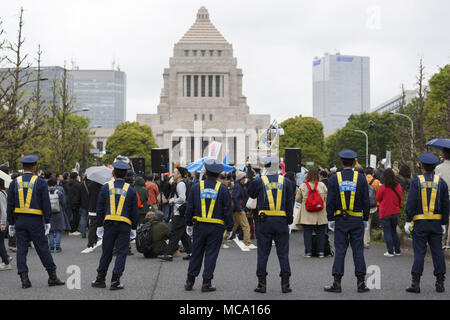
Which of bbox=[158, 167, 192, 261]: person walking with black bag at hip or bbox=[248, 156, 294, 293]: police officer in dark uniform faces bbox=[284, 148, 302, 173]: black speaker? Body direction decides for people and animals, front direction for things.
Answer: the police officer in dark uniform

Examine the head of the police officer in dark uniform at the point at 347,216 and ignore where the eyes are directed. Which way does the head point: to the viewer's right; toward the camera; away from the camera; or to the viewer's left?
away from the camera

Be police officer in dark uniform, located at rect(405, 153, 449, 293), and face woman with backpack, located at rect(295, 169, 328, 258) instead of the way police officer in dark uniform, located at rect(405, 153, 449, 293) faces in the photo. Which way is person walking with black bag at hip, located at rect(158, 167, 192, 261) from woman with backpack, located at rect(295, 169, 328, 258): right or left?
left

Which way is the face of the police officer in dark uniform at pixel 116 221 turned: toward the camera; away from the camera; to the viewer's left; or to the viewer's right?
away from the camera

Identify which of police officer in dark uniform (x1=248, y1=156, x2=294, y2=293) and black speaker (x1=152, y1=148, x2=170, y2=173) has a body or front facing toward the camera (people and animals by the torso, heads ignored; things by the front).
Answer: the black speaker

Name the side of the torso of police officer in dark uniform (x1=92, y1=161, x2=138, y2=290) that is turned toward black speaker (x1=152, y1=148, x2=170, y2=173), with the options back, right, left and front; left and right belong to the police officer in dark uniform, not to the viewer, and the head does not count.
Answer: front

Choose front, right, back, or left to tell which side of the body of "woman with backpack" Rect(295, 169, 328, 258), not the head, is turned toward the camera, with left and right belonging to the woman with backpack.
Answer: back

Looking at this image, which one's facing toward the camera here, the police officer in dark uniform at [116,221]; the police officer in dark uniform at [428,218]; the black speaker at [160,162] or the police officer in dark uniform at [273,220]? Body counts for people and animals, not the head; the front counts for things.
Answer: the black speaker

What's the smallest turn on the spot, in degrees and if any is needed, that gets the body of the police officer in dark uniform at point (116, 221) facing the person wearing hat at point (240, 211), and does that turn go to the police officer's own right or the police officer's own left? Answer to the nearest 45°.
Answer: approximately 45° to the police officer's own right

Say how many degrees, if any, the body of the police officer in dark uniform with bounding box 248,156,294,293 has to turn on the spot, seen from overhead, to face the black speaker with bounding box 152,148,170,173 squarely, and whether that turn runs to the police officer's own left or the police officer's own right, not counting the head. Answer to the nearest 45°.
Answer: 0° — they already face it

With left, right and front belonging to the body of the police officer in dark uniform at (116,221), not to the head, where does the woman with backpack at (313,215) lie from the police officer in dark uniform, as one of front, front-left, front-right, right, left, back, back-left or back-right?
front-right

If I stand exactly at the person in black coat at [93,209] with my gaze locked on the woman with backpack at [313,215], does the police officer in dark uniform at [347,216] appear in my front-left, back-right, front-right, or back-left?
front-right

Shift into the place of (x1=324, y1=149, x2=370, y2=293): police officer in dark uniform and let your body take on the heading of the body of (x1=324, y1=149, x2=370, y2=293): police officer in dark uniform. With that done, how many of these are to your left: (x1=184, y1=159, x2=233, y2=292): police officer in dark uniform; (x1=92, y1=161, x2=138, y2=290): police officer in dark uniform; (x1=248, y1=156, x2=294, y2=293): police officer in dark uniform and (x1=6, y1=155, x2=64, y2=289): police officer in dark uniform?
4

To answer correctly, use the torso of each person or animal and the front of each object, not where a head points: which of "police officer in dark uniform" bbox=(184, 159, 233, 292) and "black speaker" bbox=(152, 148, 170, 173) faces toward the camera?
the black speaker

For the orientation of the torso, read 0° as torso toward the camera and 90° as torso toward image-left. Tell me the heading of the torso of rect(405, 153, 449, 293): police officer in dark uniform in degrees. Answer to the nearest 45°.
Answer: approximately 180°
